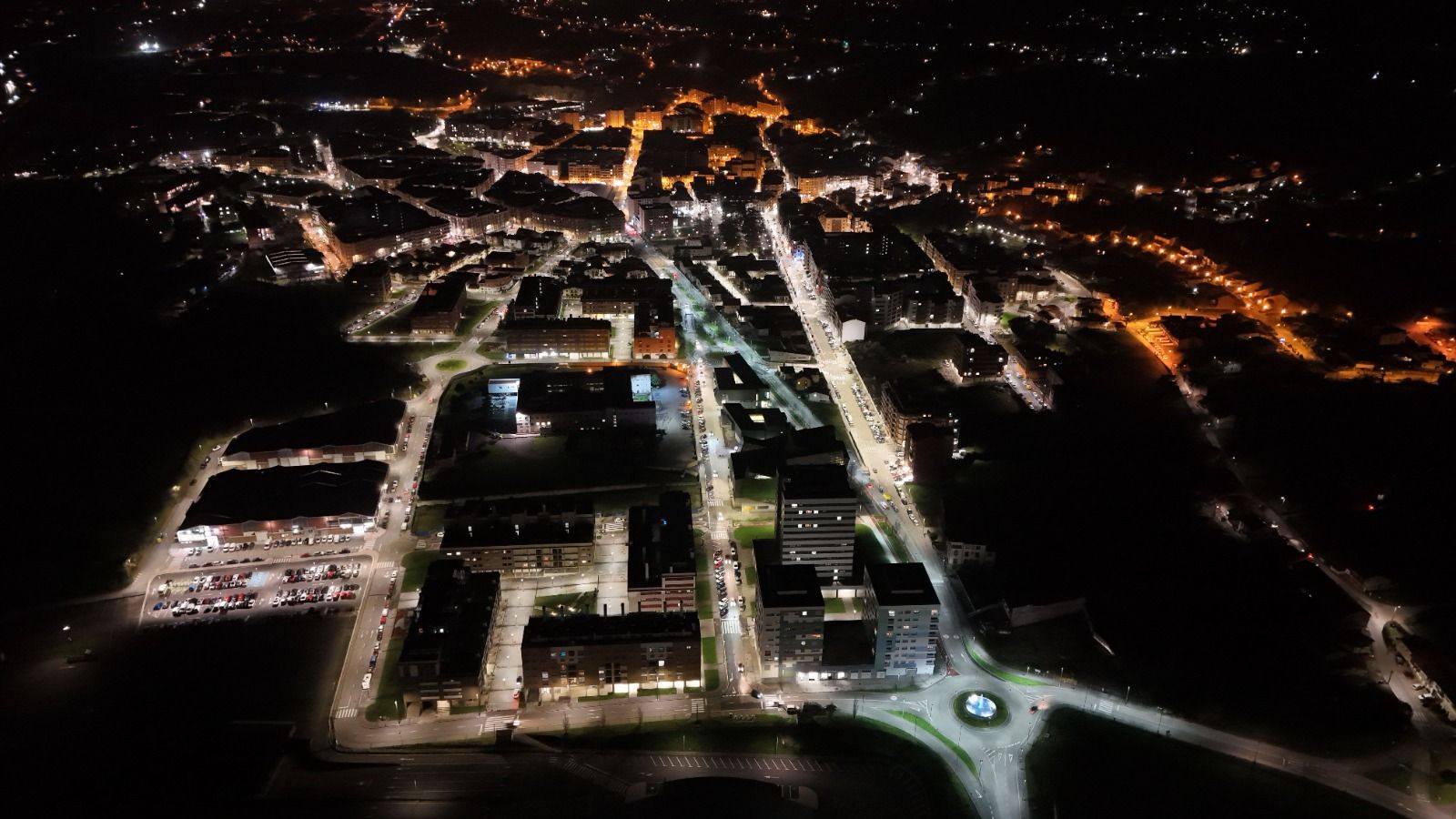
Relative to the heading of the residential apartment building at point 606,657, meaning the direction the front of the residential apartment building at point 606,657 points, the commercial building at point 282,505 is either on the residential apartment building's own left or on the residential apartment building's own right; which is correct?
on the residential apartment building's own right

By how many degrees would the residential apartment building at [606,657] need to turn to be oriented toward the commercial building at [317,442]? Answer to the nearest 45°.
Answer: approximately 135° to its right

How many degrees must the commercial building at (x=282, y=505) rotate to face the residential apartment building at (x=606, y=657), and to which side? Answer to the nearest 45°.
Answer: approximately 45° to its left

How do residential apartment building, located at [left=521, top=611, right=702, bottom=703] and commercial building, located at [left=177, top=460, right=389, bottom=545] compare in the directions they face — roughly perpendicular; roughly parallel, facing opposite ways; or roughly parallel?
roughly parallel

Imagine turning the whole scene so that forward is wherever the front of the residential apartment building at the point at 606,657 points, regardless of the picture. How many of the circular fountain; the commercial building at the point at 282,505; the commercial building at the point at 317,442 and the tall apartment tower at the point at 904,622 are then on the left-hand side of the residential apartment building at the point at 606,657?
2

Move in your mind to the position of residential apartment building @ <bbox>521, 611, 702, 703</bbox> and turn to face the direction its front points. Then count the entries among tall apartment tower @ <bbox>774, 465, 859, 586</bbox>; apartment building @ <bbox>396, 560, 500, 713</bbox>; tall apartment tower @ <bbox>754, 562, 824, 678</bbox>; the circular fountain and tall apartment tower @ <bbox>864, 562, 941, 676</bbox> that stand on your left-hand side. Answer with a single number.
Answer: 4

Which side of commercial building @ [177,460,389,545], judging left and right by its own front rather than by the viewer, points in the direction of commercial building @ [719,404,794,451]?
left

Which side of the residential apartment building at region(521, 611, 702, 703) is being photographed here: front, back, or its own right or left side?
front

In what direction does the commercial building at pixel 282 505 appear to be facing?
toward the camera

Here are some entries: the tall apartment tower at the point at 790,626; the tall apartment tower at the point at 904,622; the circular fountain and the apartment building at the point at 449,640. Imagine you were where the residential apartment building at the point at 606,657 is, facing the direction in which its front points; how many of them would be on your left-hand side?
3
